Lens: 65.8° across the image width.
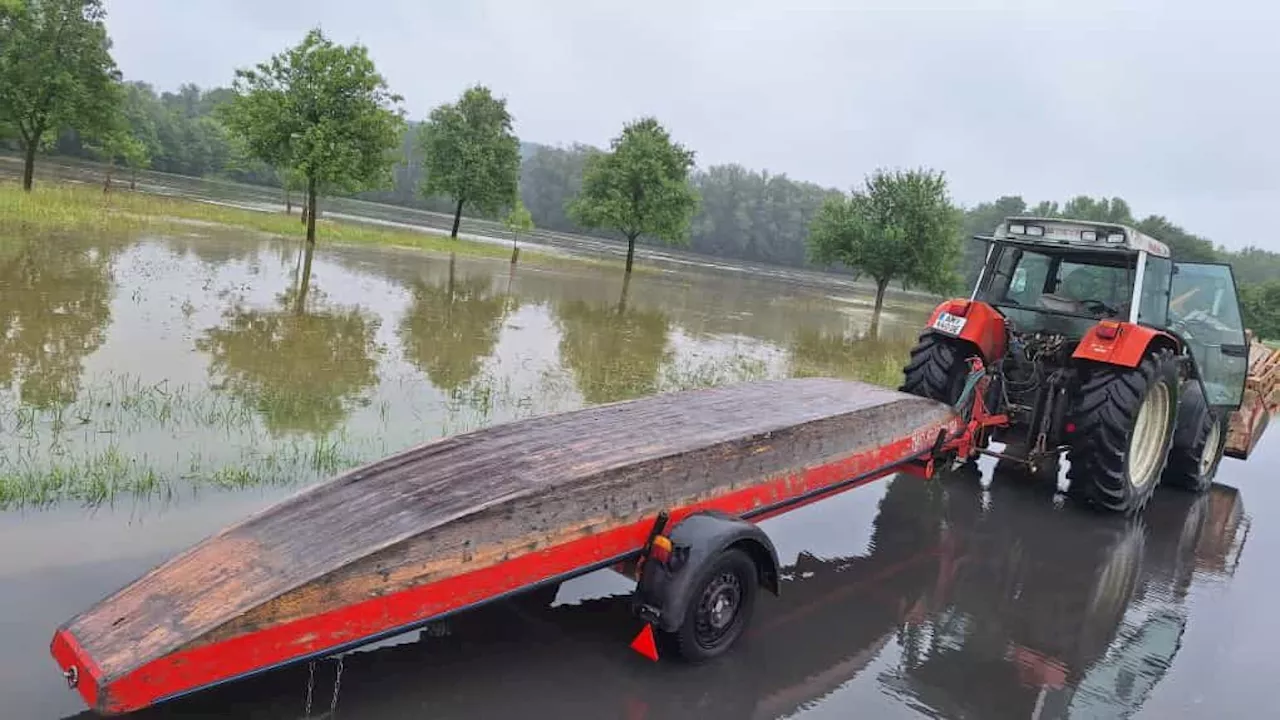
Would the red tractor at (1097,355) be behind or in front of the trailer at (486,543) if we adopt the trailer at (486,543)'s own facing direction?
in front

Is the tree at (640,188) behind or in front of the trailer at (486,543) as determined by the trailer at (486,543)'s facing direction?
in front

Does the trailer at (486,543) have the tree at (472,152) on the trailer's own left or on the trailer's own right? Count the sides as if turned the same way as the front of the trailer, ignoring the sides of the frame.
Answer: on the trailer's own left

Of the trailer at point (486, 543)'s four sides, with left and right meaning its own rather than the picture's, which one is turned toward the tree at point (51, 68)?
left

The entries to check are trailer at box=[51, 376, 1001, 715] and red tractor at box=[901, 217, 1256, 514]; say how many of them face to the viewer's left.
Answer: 0

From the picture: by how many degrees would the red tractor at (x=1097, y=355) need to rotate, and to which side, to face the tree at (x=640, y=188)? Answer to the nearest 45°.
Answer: approximately 90° to its left

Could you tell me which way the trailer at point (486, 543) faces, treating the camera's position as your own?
facing away from the viewer and to the right of the viewer

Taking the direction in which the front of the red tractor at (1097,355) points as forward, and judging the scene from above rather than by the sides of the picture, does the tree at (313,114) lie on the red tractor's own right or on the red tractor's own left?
on the red tractor's own left

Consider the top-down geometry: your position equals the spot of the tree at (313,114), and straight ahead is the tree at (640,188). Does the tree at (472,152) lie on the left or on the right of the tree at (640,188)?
left

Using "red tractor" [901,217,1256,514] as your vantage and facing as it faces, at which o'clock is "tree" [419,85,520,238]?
The tree is roughly at 9 o'clock from the red tractor.

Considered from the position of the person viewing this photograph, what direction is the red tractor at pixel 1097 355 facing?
facing away from the viewer and to the right of the viewer
